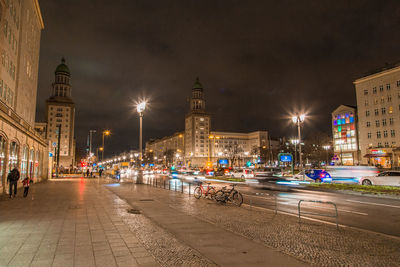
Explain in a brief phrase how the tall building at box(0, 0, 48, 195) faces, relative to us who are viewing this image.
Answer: facing the viewer and to the right of the viewer

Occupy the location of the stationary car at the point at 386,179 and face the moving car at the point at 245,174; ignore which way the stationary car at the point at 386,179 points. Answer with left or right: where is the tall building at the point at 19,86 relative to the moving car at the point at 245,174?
left

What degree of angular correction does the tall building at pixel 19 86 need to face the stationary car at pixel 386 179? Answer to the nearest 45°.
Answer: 0° — it already faces it

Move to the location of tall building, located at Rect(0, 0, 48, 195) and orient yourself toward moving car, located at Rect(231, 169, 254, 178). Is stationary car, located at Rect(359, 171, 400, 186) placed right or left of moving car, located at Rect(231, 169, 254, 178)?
right

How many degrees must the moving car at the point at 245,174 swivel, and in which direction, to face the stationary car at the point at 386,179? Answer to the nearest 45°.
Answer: approximately 135° to its left

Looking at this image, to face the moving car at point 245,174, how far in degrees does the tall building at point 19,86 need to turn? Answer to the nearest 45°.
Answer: approximately 45° to its left

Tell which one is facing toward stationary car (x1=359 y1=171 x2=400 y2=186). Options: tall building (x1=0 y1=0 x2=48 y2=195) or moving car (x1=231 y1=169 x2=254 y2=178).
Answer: the tall building

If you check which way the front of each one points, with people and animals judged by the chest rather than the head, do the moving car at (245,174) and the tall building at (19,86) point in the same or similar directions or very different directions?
very different directions
